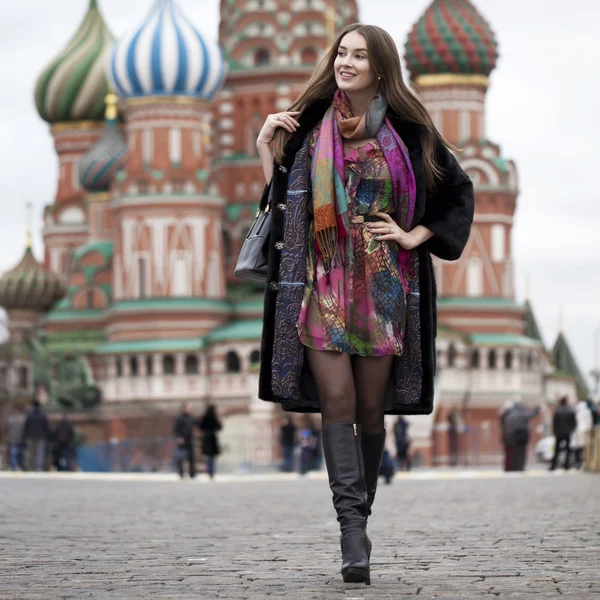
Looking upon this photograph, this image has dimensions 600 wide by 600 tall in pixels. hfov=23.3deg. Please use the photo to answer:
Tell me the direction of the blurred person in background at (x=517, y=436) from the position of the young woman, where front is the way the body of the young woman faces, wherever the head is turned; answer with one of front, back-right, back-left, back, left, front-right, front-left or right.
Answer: back

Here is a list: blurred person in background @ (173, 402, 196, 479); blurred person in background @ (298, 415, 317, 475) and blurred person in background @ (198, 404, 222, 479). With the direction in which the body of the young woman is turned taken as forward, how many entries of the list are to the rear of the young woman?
3

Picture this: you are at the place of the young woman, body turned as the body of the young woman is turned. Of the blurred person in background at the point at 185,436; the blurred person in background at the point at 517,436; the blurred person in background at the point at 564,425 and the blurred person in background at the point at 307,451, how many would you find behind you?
4

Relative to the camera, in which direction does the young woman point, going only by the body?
toward the camera

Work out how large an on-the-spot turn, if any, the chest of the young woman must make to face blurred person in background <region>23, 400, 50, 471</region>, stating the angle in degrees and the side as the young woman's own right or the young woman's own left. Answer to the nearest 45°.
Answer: approximately 180°

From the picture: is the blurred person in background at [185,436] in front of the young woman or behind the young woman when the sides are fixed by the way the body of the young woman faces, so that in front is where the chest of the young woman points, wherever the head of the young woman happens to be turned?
behind

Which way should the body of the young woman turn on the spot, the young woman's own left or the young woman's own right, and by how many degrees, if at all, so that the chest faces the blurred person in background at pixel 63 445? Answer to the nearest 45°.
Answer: approximately 180°
